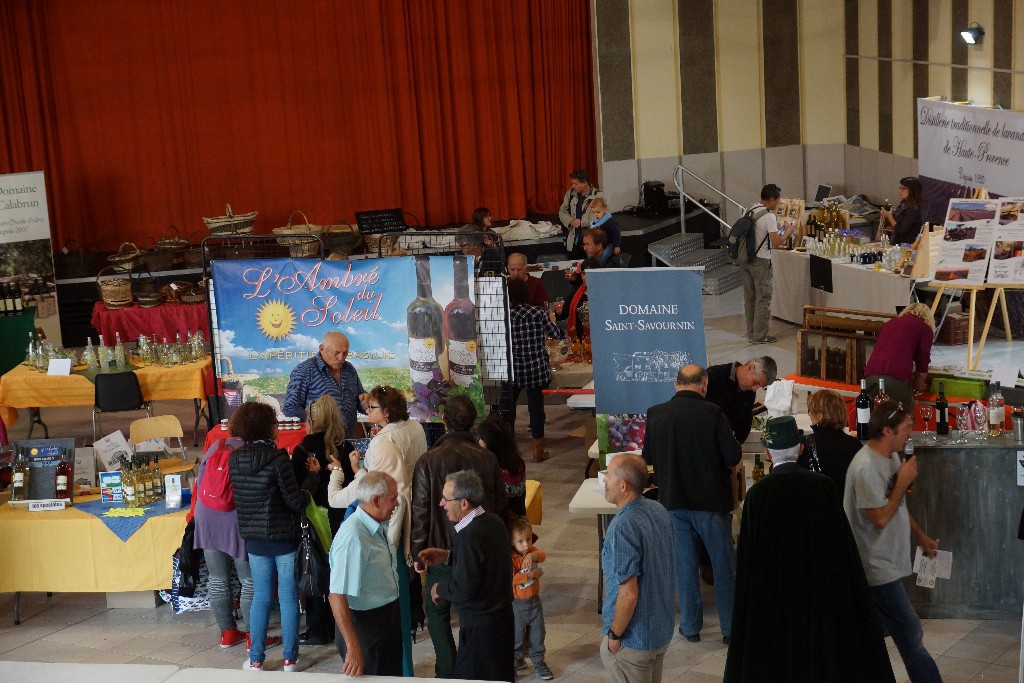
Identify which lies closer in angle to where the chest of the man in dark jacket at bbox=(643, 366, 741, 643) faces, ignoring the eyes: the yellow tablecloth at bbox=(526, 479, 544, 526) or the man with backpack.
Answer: the man with backpack

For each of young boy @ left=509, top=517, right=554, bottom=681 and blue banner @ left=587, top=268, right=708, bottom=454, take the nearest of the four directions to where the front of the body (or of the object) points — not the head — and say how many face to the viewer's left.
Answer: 0

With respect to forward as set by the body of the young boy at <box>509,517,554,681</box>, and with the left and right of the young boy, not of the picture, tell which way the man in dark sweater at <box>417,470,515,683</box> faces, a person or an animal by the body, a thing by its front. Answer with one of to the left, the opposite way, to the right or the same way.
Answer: to the right

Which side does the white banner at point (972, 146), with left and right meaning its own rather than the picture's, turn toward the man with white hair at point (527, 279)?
front

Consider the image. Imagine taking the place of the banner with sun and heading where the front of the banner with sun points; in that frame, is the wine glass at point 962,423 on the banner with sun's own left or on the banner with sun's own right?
on the banner with sun's own left

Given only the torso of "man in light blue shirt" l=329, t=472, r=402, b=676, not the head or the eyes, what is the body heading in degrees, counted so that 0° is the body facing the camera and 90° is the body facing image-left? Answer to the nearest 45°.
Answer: approximately 270°

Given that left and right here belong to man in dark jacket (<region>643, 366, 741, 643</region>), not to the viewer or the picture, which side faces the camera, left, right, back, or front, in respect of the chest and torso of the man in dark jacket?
back

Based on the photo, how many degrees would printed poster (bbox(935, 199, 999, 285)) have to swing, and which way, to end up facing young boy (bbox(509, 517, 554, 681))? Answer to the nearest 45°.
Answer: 0° — it already faces them

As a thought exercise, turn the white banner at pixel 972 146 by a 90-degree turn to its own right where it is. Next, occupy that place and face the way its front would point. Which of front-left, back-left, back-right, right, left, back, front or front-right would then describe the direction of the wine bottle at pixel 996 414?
back-left

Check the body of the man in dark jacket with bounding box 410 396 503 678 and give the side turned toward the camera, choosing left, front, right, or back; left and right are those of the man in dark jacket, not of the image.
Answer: back

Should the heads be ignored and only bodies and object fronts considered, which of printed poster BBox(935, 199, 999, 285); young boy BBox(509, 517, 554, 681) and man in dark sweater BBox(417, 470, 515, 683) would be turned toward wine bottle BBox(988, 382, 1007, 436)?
the printed poster

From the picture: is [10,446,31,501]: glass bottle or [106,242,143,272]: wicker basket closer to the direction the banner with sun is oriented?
the glass bottle

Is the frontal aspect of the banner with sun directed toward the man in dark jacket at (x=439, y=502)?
yes

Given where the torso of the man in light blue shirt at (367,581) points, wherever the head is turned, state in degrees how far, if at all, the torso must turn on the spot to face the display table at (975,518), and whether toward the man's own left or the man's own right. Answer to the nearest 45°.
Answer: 0° — they already face it

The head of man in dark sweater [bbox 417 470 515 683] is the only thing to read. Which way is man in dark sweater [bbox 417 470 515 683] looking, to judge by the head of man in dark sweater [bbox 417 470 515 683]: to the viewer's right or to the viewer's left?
to the viewer's left

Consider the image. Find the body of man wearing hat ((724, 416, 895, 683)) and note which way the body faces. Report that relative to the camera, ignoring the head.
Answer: away from the camera

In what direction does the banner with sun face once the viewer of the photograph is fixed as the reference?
facing the viewer

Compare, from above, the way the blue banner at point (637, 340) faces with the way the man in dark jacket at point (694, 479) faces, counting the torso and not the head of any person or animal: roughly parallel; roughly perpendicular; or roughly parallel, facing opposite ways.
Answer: roughly parallel, facing opposite ways

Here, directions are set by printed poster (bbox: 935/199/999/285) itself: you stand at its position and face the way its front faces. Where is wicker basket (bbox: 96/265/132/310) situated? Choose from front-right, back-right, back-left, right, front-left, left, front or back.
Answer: right

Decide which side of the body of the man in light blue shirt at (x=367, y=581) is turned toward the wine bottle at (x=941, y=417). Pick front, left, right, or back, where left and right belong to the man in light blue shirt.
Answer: front

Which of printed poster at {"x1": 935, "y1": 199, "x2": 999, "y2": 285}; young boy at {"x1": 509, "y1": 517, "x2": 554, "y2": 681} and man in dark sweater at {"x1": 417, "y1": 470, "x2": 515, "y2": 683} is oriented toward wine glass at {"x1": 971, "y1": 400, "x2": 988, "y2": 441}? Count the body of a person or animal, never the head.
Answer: the printed poster
